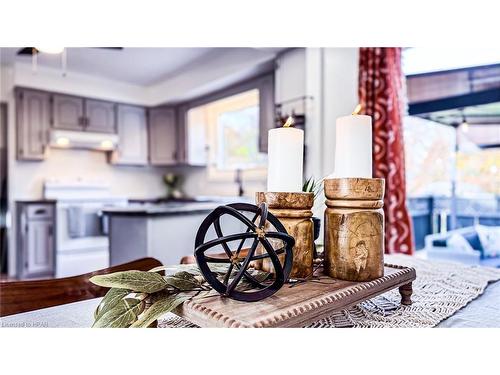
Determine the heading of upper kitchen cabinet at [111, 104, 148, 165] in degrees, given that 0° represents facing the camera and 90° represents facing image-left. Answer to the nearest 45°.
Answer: approximately 315°

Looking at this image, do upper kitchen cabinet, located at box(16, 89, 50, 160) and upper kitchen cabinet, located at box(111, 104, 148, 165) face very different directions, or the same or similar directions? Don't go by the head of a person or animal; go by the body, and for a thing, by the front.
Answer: same or similar directions

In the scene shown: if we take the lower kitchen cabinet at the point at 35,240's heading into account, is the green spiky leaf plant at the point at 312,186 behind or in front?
in front

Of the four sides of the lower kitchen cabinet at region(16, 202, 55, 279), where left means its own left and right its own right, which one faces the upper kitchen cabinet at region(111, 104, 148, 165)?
left

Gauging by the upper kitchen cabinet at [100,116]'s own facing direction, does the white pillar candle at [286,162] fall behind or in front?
in front

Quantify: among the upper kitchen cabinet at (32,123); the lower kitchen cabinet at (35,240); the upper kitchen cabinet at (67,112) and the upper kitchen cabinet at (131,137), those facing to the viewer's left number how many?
0

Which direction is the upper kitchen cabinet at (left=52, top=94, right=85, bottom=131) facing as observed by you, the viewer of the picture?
facing the viewer and to the right of the viewer

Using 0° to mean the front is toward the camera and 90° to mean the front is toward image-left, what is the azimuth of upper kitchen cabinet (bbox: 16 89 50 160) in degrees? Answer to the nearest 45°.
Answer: approximately 315°

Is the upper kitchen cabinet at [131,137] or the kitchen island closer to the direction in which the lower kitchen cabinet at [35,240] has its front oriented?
the kitchen island

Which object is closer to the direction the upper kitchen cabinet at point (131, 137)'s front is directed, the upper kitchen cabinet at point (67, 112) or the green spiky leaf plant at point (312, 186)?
the green spiky leaf plant
